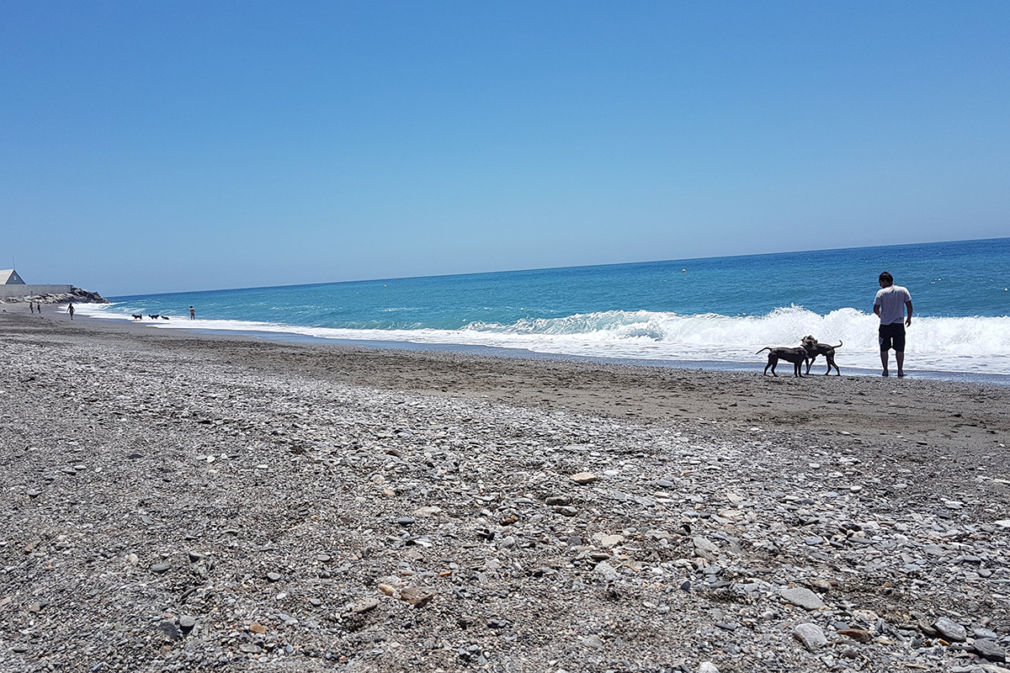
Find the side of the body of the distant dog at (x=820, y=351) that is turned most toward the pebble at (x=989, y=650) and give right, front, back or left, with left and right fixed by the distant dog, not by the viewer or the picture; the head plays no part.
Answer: left

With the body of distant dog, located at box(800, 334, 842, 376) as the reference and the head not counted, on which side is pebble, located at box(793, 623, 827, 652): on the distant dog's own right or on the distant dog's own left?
on the distant dog's own left

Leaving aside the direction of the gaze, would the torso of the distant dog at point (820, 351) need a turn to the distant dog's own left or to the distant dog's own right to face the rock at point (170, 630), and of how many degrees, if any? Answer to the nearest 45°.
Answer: approximately 90° to the distant dog's own left

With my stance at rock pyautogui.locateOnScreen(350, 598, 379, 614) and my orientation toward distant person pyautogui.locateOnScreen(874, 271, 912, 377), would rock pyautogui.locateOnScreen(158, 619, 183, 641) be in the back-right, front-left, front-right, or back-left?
back-left

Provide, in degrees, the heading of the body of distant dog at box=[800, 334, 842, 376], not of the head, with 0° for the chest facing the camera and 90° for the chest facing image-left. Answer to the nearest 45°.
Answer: approximately 90°

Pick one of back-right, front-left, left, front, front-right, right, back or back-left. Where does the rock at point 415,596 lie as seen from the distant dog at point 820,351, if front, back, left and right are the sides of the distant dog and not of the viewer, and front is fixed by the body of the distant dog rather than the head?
left

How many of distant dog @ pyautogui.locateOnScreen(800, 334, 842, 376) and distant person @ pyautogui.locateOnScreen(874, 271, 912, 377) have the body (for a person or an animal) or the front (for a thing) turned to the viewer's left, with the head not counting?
1

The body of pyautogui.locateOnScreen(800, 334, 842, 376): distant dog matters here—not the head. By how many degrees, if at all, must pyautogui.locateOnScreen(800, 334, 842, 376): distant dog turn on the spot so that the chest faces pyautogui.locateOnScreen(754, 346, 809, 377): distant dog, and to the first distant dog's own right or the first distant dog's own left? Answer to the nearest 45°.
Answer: approximately 45° to the first distant dog's own left

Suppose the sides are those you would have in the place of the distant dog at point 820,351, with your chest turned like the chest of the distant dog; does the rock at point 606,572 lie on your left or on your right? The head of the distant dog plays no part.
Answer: on your left

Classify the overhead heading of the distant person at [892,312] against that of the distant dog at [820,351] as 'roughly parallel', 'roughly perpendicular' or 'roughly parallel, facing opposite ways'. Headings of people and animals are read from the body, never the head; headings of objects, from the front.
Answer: roughly perpendicular
